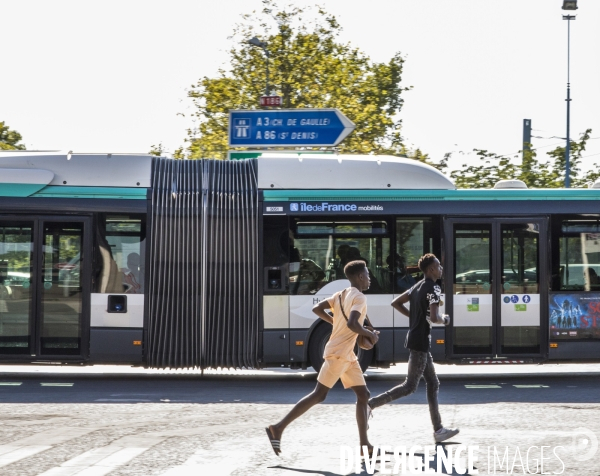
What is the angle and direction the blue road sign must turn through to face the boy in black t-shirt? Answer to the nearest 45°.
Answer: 0° — it already faces them

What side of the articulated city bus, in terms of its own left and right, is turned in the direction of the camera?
right

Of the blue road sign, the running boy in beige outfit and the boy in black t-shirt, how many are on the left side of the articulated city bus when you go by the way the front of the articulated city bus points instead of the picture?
1

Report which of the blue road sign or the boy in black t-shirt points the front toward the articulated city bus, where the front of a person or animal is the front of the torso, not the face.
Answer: the blue road sign

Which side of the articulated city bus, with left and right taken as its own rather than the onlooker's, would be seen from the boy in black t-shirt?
right

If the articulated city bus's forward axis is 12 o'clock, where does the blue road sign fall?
The blue road sign is roughly at 9 o'clock from the articulated city bus.

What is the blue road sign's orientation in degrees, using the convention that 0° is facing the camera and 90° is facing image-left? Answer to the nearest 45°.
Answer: approximately 0°

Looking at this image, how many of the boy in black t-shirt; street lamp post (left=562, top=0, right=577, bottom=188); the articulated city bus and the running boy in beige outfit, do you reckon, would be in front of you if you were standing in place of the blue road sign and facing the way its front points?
3

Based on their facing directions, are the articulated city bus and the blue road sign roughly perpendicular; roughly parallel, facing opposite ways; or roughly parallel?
roughly perpendicular
